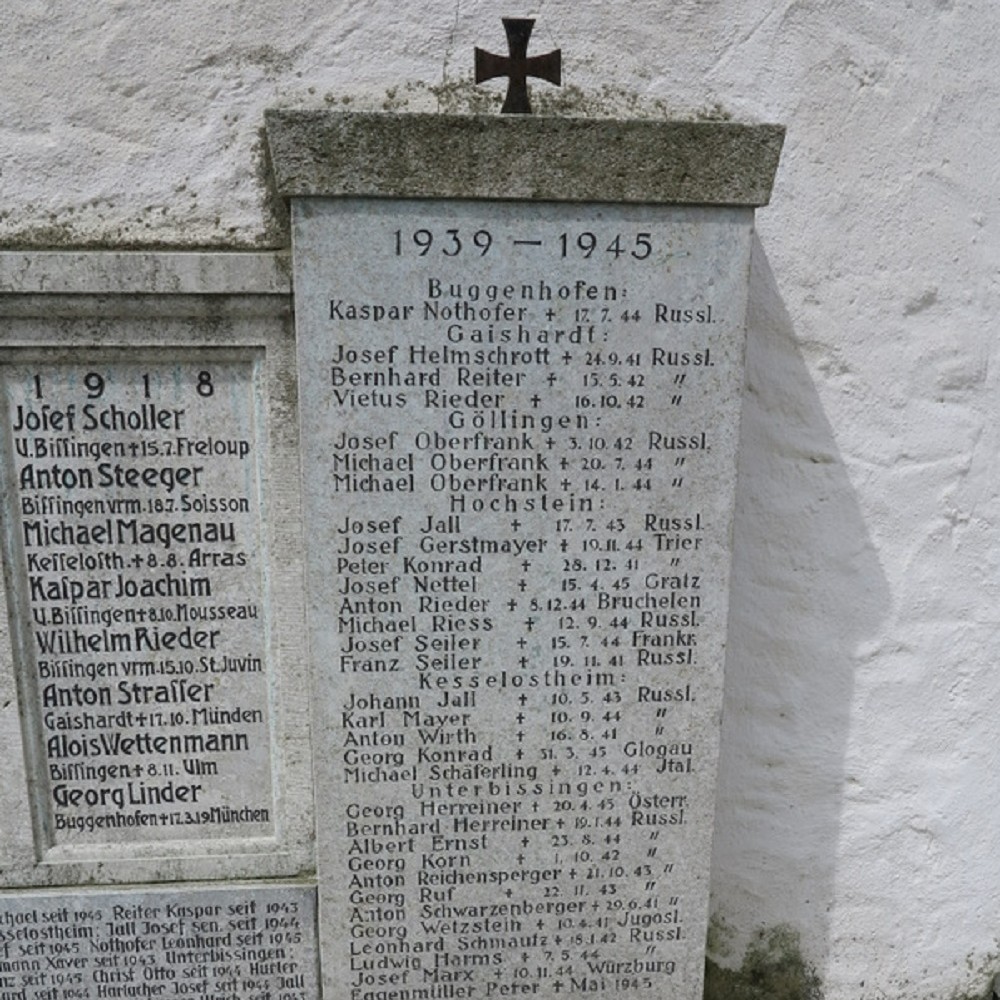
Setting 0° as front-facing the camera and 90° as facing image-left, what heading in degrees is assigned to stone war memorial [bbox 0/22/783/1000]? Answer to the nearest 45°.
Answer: approximately 0°
